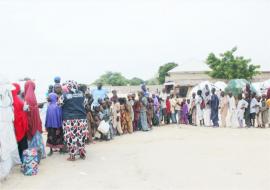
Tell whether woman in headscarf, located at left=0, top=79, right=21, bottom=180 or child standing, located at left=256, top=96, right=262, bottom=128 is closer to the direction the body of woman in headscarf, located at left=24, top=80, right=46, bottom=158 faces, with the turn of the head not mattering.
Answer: the child standing

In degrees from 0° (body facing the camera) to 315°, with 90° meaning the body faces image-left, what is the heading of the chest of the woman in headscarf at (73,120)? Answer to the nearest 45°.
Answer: approximately 180°

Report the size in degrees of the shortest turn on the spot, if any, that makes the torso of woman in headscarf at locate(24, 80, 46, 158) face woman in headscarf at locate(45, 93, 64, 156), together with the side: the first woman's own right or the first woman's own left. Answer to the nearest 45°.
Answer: approximately 45° to the first woman's own right

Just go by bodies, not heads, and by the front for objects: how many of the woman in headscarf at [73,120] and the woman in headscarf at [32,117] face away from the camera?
2

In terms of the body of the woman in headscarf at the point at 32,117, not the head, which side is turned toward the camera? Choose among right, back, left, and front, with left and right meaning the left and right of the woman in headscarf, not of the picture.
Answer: back

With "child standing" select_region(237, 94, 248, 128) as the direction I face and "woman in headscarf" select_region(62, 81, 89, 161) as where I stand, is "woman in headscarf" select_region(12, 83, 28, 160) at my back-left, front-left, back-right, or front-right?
back-left

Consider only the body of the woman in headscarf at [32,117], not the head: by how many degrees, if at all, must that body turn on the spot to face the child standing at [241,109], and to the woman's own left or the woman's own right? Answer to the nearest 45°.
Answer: approximately 45° to the woman's own right
